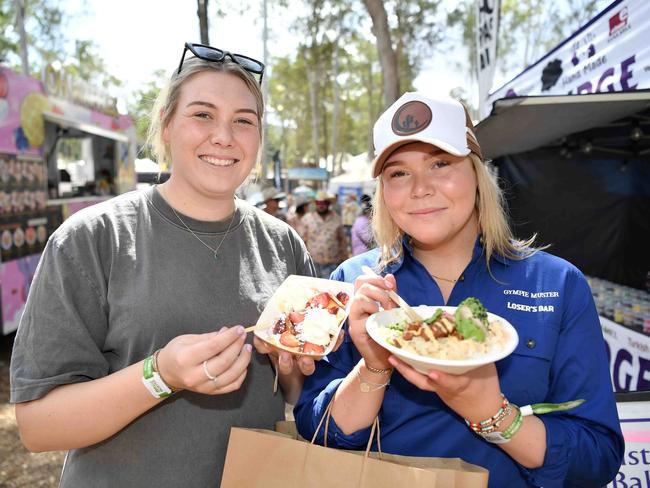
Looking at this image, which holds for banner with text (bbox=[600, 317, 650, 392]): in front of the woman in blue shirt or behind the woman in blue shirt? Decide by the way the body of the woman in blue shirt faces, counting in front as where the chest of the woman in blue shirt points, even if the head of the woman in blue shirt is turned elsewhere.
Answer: behind

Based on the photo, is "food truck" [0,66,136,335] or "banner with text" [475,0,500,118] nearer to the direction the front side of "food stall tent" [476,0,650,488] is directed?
the food truck

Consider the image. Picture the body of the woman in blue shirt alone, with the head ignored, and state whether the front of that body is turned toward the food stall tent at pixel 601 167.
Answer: no

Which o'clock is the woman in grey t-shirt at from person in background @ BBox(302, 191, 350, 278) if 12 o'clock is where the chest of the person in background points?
The woman in grey t-shirt is roughly at 12 o'clock from the person in background.

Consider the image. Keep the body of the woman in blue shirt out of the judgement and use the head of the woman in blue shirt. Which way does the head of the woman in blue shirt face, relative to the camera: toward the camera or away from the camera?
toward the camera

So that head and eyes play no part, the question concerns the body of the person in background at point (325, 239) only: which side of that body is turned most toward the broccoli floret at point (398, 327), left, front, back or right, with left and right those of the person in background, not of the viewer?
front

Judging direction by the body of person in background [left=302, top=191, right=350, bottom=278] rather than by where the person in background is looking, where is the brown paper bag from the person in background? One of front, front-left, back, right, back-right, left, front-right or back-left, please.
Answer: front

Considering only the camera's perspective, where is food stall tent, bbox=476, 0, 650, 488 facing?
facing the viewer and to the left of the viewer

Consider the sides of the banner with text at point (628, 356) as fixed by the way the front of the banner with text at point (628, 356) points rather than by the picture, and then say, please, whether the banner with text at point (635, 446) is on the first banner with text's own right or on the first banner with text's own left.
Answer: on the first banner with text's own left

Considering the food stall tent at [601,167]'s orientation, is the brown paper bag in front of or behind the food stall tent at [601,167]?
in front

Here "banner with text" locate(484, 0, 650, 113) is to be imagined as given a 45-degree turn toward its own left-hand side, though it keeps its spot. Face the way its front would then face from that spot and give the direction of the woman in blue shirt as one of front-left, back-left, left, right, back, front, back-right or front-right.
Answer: front

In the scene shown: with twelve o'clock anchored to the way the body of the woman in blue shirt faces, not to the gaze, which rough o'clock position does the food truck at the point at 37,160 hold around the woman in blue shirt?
The food truck is roughly at 4 o'clock from the woman in blue shirt.

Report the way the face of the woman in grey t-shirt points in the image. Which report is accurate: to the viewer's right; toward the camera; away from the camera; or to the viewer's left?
toward the camera

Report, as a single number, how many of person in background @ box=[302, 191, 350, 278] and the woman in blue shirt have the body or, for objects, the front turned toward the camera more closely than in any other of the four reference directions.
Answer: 2

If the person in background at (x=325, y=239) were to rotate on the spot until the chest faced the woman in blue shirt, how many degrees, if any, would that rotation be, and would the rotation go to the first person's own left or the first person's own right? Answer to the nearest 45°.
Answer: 0° — they already face them

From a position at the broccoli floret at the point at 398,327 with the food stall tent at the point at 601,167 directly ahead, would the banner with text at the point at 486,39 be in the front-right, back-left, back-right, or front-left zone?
front-left

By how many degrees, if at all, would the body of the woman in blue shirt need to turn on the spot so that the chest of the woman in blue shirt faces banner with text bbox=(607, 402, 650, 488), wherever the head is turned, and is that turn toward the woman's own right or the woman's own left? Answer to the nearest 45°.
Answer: approximately 135° to the woman's own left

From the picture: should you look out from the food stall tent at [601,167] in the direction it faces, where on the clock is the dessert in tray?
The dessert in tray is roughly at 11 o'clock from the food stall tent.

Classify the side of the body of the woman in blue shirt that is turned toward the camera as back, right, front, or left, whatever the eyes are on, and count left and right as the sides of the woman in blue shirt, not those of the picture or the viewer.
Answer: front

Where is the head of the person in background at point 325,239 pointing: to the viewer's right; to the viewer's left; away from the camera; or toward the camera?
toward the camera

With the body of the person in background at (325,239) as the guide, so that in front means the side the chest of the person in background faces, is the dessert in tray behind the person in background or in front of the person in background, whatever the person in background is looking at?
in front
